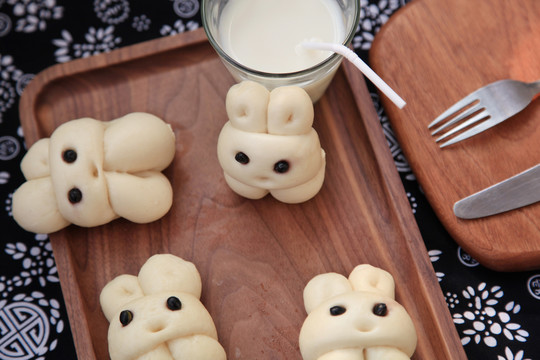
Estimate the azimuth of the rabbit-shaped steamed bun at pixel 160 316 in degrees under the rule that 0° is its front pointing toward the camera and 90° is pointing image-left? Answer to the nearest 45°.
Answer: approximately 0°

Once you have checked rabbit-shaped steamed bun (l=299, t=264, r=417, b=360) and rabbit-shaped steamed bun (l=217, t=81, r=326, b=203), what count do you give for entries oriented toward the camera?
2

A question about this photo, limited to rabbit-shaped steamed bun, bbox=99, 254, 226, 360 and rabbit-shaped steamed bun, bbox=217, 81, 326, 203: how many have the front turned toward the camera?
2
